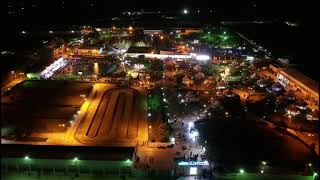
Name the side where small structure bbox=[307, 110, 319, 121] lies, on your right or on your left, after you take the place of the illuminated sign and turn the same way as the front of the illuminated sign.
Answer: on your left

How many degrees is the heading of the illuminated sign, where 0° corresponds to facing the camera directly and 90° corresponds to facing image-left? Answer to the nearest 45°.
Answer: approximately 0°

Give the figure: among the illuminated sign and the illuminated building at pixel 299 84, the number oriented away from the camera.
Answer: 0

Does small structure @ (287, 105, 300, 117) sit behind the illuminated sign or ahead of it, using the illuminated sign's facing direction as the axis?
behind

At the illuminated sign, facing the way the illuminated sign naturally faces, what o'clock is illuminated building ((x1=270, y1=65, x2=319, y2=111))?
The illuminated building is roughly at 7 o'clock from the illuminated sign.

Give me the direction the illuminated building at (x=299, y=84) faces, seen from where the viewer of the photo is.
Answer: facing the viewer and to the left of the viewer
